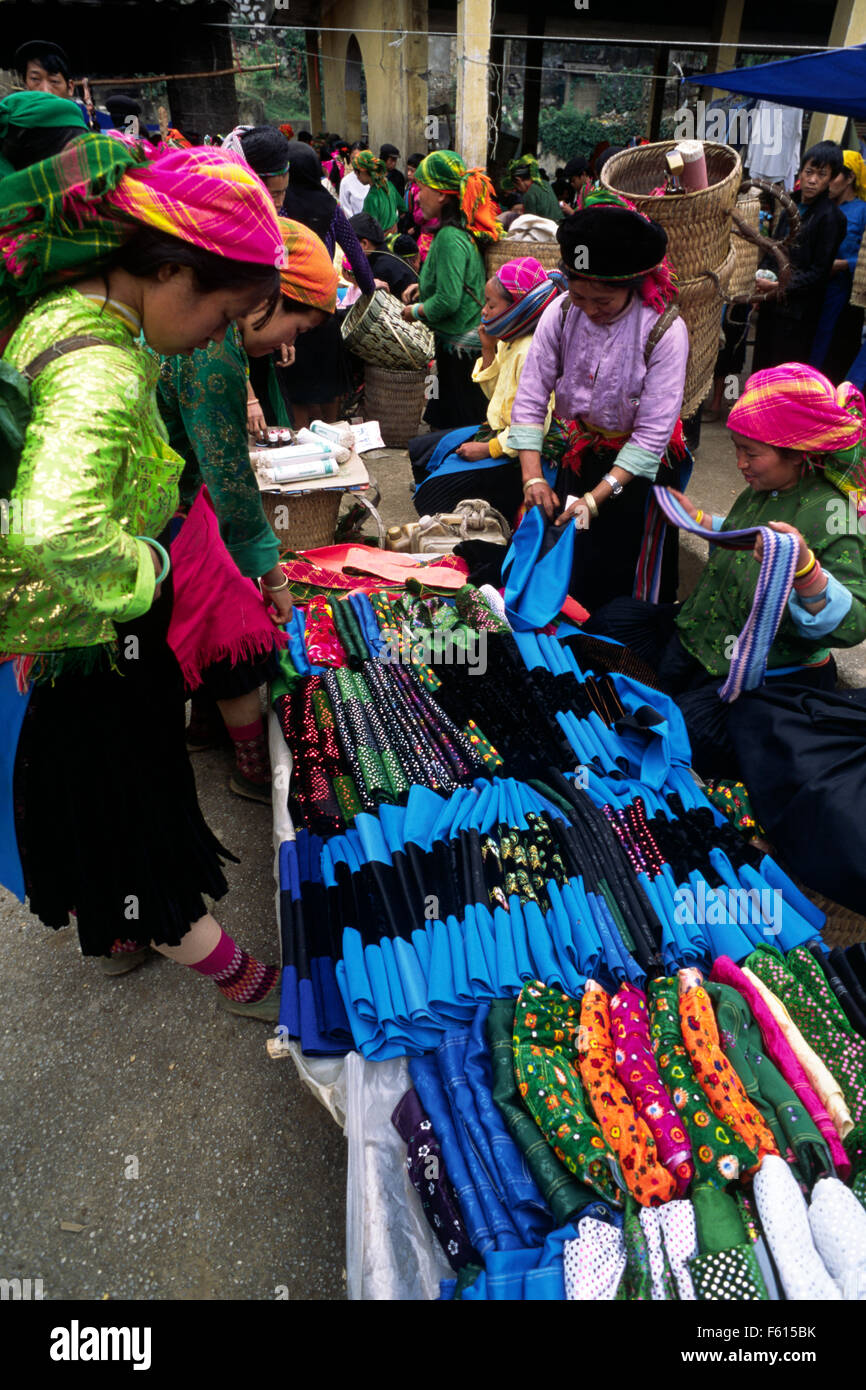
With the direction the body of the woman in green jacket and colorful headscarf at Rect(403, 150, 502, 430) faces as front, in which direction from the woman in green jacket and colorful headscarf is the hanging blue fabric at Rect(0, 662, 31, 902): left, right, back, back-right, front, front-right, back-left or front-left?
left

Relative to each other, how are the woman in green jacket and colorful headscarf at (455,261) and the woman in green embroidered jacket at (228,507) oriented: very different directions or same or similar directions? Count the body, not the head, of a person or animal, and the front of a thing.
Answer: very different directions

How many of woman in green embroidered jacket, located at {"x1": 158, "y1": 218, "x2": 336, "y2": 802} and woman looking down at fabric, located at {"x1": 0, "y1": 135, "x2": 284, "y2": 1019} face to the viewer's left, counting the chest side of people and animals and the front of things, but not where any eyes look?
0

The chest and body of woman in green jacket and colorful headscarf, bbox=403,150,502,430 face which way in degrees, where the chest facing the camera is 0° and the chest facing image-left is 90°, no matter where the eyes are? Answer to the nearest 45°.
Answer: approximately 90°

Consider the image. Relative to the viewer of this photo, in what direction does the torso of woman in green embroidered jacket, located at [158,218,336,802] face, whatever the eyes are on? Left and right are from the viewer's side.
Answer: facing to the right of the viewer

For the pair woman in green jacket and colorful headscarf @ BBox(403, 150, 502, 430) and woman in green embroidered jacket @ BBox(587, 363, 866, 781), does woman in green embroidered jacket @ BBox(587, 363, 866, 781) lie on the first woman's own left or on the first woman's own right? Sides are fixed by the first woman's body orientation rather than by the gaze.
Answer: on the first woman's own left

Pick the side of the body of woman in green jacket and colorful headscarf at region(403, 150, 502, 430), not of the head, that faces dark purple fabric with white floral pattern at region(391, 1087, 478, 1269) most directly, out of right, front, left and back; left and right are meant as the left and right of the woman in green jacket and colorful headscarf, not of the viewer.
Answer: left

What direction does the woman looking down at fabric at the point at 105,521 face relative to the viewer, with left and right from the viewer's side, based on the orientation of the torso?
facing to the right of the viewer
